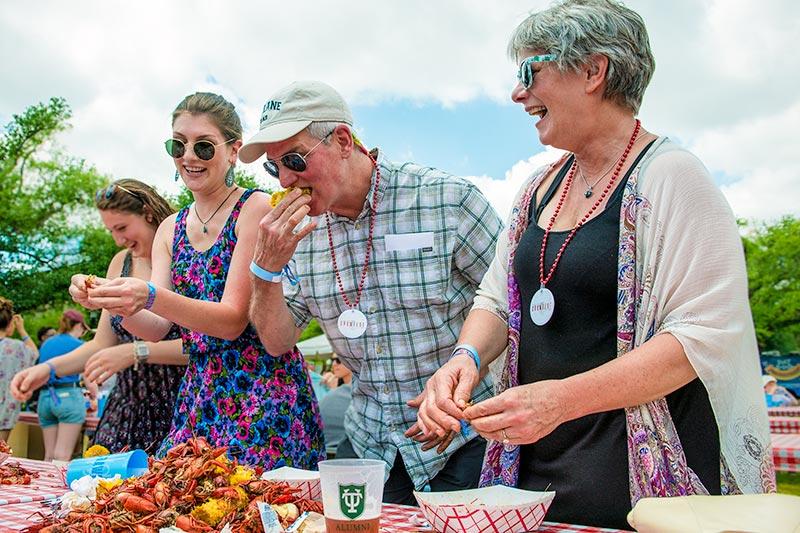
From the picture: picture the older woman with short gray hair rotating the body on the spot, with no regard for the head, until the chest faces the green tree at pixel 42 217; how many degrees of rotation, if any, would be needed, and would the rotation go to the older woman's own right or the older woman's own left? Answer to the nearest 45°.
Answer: approximately 90° to the older woman's own right

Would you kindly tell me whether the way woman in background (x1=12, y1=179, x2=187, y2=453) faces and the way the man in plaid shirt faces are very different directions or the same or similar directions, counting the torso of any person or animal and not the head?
same or similar directions

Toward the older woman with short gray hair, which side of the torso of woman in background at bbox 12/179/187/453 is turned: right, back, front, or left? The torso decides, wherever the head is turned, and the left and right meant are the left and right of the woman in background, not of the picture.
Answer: left

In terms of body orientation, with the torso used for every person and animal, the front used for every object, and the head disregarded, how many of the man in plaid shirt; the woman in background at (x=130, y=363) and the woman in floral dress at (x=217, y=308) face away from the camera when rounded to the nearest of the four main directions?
0

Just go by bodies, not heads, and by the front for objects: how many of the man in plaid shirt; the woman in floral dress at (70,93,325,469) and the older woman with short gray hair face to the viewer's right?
0

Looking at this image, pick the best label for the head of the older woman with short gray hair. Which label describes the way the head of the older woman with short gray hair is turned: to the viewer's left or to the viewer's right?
to the viewer's left

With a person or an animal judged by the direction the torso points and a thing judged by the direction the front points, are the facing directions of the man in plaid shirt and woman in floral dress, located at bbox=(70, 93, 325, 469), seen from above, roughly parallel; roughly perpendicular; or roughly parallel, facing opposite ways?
roughly parallel

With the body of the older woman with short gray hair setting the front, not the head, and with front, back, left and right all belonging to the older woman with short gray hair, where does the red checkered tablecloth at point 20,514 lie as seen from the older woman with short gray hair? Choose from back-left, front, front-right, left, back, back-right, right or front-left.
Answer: front-right

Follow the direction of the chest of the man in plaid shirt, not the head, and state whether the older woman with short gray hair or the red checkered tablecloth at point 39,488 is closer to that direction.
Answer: the red checkered tablecloth

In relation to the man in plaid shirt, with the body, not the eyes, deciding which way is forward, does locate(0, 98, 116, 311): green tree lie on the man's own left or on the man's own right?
on the man's own right

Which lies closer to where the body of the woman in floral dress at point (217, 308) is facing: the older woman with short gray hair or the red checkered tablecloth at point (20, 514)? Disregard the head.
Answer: the red checkered tablecloth

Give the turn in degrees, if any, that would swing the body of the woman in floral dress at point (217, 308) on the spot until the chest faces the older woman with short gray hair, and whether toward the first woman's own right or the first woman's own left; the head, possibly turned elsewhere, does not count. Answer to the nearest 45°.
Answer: approximately 90° to the first woman's own left

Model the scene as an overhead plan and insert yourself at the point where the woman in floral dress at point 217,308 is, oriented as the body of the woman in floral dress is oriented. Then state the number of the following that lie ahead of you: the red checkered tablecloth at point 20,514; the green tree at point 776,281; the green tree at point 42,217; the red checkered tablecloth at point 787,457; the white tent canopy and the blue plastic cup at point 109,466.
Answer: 2

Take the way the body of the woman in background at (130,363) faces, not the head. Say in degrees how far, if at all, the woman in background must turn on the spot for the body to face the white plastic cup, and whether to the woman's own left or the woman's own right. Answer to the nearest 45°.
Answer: approximately 45° to the woman's own left

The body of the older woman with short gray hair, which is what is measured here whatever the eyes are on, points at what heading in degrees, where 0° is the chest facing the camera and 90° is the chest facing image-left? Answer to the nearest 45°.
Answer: approximately 45°
